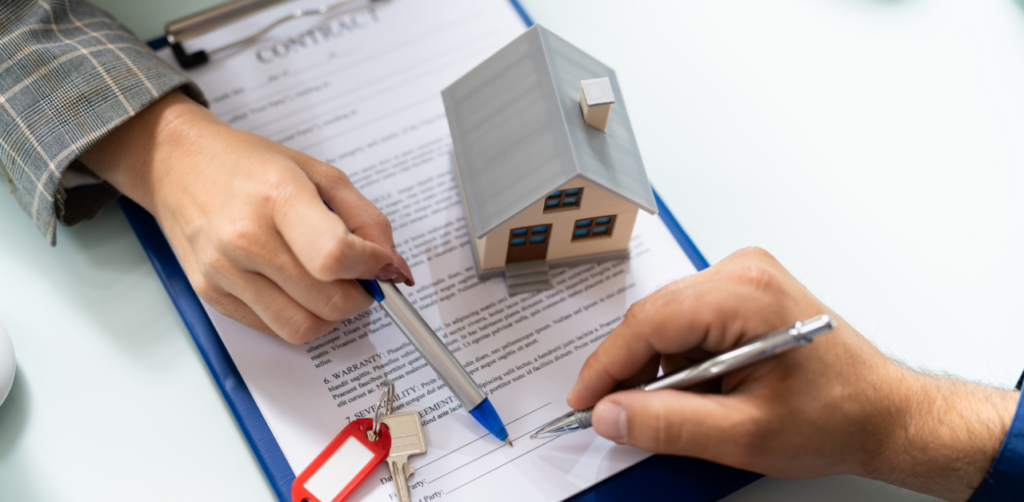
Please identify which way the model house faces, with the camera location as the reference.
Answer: facing the viewer
